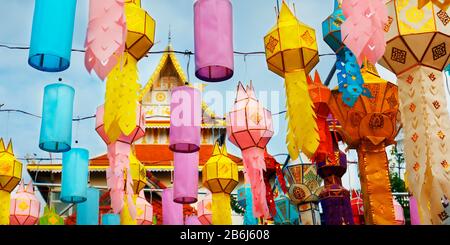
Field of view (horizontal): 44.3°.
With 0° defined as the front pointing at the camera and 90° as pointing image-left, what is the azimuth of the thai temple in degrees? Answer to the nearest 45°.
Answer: approximately 0°

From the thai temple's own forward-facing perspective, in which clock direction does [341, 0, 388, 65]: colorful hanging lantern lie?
The colorful hanging lantern is roughly at 12 o'clock from the thai temple.

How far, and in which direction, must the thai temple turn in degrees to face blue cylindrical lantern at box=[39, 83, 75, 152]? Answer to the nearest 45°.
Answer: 0° — it already faces it

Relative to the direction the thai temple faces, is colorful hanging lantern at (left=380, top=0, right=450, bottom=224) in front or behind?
in front

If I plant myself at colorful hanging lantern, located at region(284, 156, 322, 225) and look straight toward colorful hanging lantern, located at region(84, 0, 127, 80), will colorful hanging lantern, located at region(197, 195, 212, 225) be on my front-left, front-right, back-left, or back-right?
back-right

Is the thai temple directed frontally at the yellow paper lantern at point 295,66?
yes

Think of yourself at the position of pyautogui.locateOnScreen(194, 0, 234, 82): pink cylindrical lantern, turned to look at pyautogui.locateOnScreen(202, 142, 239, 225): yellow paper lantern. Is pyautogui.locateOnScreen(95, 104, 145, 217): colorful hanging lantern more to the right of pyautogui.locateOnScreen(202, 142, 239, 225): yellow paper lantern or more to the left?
left

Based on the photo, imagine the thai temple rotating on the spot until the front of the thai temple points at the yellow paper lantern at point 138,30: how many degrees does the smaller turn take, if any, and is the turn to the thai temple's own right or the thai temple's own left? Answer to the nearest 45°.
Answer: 0° — it already faces it

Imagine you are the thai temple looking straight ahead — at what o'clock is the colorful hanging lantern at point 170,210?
The colorful hanging lantern is roughly at 12 o'clock from the thai temple.

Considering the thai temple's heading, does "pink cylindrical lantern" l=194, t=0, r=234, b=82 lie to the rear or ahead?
ahead

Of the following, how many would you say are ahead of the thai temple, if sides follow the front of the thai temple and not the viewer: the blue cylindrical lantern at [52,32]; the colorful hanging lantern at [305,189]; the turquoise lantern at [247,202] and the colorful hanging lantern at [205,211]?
4
